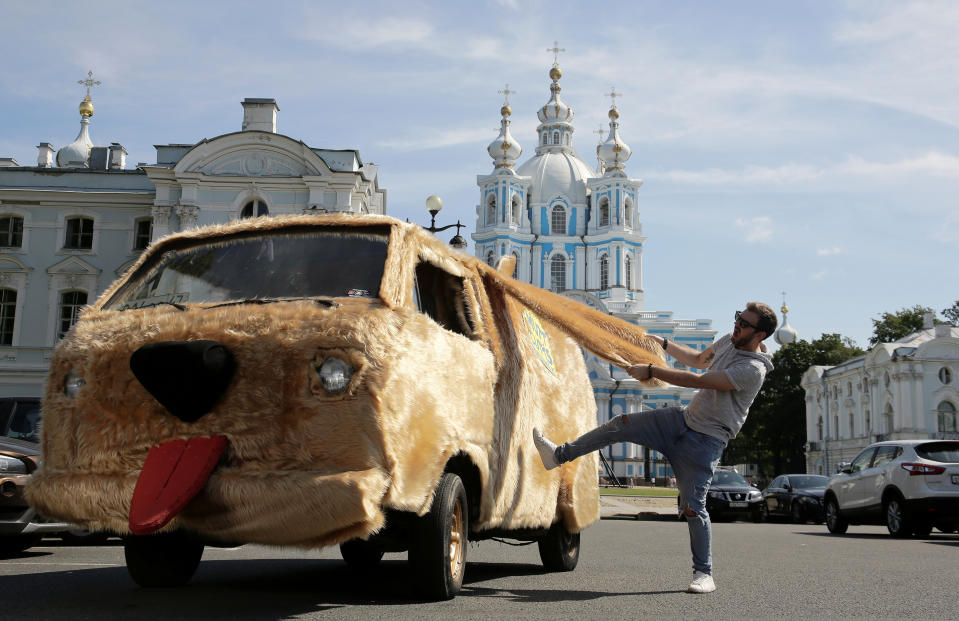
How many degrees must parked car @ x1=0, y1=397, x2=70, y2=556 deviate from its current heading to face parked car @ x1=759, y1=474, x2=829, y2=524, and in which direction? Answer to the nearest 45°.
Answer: approximately 90° to its left

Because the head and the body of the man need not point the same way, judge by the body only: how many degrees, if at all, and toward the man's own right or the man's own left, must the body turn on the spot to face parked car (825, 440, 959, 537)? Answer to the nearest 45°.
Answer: approximately 90° to the man's own right

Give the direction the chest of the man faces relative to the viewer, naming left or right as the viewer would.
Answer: facing to the left of the viewer

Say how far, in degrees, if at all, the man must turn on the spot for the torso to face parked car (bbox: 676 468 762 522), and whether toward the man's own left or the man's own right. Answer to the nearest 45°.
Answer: approximately 90° to the man's own right

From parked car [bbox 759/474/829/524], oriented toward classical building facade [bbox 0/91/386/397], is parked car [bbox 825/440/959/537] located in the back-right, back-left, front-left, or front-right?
back-left

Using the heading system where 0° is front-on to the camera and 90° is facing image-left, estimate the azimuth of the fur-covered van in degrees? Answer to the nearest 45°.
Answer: approximately 45°

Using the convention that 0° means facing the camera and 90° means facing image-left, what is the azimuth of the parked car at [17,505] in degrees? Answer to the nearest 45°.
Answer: approximately 315°

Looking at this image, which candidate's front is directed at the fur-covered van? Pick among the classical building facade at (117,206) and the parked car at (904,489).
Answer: the classical building facade
